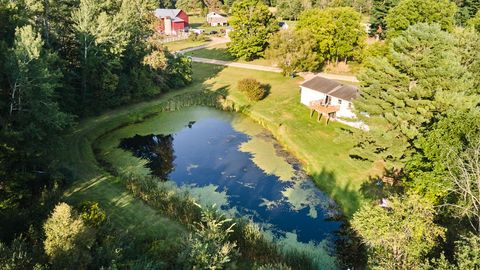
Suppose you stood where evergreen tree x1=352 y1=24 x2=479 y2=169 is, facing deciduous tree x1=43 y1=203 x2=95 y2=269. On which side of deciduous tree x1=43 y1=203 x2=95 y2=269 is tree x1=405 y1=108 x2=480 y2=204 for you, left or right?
left

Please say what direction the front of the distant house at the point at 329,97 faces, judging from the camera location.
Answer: facing the viewer and to the left of the viewer

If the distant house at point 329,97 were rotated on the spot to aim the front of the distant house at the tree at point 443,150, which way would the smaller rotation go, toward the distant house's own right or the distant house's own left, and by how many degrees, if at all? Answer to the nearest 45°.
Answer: approximately 45° to the distant house's own left

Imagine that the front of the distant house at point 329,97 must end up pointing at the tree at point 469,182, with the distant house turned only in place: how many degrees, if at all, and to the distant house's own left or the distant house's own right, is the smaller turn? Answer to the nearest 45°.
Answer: approximately 45° to the distant house's own left

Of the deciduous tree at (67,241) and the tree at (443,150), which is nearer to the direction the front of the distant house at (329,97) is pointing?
the deciduous tree

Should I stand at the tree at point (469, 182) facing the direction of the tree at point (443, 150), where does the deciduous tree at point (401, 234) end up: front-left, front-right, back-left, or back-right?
back-left
